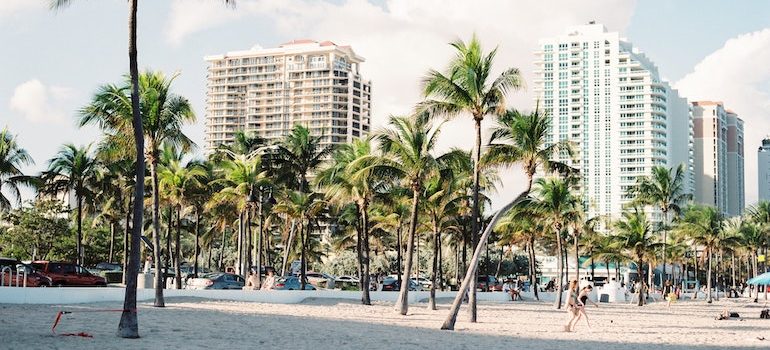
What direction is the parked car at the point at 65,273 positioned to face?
to the viewer's right

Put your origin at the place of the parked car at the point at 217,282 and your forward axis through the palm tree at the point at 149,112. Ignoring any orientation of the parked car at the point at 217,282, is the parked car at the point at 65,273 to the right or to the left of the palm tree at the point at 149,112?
right

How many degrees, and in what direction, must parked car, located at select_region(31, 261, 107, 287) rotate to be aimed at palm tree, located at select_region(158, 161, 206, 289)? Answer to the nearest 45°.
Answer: approximately 45° to its left

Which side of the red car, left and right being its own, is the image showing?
right

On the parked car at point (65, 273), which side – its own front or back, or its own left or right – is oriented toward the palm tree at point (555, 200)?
front

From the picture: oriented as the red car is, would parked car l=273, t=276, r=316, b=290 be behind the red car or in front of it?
in front
